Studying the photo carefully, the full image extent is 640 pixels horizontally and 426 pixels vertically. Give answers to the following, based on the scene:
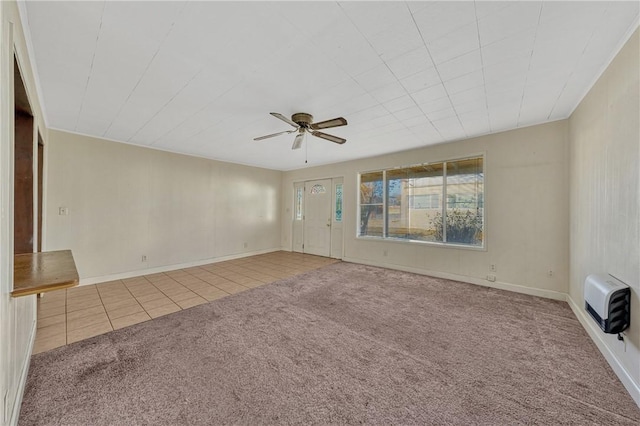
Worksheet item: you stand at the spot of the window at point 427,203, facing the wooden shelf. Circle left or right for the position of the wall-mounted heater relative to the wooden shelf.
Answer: left

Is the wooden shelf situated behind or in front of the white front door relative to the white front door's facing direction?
in front

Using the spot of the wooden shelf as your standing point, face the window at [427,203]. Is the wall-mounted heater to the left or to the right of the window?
right

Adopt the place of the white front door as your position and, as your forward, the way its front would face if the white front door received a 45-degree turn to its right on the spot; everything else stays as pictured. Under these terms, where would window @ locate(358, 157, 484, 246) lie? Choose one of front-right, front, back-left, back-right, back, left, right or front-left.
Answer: back-left

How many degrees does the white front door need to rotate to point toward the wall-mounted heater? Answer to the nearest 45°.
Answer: approximately 90° to its left

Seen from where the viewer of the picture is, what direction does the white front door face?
facing the viewer and to the left of the viewer
